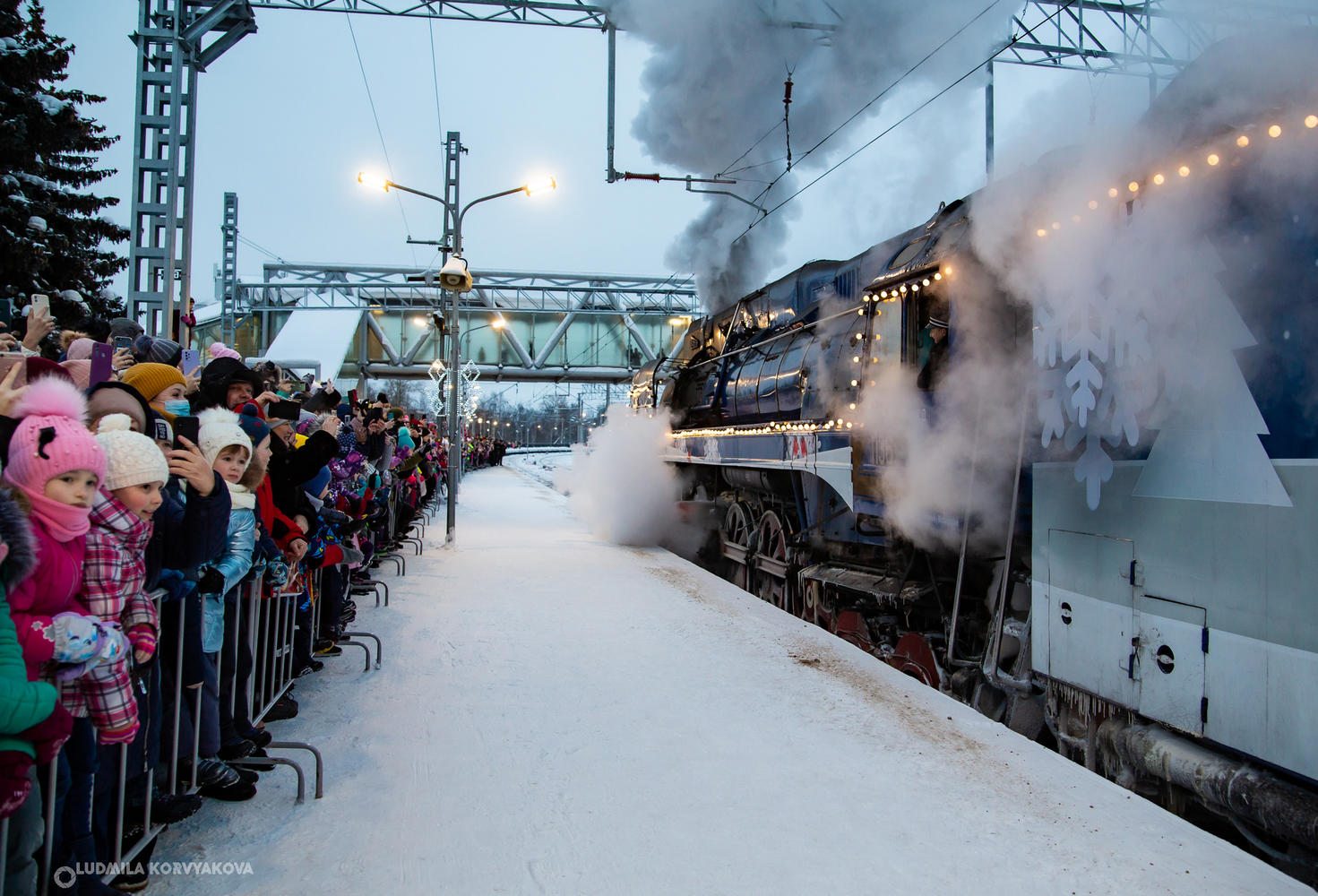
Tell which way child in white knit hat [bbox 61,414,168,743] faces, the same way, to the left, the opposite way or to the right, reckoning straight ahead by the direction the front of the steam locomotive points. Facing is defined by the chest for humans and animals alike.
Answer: to the right

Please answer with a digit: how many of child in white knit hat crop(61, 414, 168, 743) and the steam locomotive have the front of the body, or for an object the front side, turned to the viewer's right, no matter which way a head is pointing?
1

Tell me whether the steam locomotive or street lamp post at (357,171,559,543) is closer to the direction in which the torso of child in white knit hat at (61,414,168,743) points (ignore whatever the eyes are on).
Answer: the steam locomotive

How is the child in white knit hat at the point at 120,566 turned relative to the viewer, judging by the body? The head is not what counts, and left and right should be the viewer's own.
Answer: facing to the right of the viewer

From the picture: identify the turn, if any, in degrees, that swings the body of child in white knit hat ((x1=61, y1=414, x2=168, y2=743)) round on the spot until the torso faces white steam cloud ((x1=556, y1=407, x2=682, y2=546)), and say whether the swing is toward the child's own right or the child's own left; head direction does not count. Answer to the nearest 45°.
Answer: approximately 45° to the child's own left

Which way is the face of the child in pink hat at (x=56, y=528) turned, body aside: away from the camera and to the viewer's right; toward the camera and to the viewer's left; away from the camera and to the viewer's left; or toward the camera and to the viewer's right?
toward the camera and to the viewer's right

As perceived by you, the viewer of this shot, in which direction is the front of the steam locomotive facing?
facing away from the viewer and to the left of the viewer

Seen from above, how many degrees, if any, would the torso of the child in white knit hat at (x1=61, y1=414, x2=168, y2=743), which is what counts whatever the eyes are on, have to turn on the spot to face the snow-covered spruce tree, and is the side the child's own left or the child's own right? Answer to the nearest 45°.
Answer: approximately 90° to the child's own left

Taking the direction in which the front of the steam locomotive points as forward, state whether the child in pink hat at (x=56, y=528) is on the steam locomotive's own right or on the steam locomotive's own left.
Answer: on the steam locomotive's own left

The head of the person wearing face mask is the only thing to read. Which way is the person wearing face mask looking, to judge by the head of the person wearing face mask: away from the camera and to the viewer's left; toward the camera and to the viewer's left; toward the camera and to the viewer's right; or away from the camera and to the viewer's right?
toward the camera and to the viewer's right

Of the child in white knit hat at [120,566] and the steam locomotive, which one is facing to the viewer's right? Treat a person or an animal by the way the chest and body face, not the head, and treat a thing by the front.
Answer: the child in white knit hat
